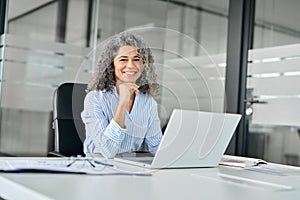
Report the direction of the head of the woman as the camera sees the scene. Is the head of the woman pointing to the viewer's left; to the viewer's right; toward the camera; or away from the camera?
toward the camera

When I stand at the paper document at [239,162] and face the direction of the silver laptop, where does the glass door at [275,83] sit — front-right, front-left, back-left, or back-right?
back-right

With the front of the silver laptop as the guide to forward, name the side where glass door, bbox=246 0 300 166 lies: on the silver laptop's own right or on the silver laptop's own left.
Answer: on the silver laptop's own right

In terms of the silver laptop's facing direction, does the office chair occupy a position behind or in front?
in front

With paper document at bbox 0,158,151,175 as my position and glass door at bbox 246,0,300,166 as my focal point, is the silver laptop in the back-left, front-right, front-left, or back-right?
front-right

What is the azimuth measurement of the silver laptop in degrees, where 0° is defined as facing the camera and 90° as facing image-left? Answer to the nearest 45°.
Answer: approximately 135°

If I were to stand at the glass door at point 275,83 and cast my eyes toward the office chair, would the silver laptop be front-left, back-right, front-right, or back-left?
front-left
